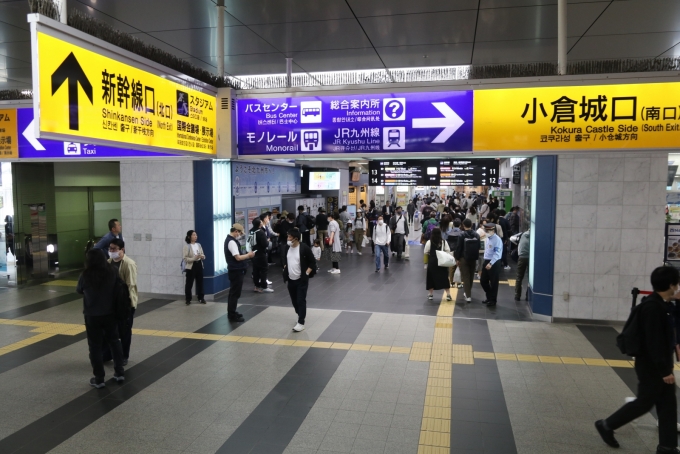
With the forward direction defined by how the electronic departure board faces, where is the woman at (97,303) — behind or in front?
in front

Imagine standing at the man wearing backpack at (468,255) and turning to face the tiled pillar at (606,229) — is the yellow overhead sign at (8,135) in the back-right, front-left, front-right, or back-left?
back-right

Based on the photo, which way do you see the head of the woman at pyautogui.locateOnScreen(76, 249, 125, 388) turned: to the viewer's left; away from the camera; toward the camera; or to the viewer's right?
away from the camera

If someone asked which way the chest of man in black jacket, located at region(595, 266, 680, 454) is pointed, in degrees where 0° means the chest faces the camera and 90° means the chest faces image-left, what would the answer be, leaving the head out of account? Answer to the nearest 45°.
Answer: approximately 270°

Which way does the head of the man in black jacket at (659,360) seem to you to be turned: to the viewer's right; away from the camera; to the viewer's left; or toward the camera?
to the viewer's right

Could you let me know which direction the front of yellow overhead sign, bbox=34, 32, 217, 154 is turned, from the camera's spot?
facing the viewer and to the right of the viewer

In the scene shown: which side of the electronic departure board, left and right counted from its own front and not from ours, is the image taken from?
front

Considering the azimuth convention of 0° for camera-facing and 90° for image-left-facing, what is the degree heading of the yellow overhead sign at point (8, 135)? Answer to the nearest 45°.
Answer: approximately 0°

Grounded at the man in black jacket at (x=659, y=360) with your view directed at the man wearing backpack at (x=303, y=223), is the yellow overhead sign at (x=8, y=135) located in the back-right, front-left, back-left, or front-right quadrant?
front-left
